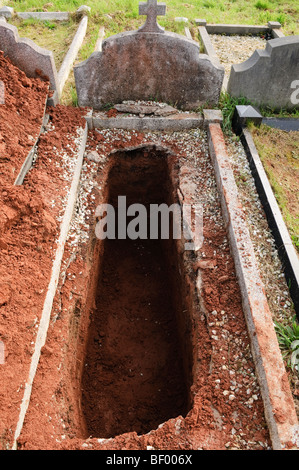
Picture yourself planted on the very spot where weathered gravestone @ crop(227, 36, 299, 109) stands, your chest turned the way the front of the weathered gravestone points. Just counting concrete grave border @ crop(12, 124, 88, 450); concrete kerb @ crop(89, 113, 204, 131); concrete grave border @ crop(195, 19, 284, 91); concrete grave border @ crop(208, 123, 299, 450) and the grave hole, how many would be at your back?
1

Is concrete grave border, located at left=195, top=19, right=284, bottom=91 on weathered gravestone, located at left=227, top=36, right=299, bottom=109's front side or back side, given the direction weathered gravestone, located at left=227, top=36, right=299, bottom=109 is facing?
on the back side

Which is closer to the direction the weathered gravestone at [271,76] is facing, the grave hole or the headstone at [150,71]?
the grave hole

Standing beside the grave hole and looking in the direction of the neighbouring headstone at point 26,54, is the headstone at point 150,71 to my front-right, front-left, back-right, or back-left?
front-right

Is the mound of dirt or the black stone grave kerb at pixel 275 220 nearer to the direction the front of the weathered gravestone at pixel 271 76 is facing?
the black stone grave kerb

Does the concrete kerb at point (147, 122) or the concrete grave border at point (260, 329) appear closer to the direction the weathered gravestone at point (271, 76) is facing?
the concrete grave border

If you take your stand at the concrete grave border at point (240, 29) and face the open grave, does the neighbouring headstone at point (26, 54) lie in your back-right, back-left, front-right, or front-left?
front-right

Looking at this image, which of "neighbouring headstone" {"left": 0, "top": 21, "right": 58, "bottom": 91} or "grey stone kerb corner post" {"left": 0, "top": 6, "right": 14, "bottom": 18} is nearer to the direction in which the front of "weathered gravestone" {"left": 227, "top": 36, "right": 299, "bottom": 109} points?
the neighbouring headstone

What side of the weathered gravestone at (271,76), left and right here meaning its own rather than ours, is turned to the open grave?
front

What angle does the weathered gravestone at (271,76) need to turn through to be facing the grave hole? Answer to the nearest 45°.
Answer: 0° — it already faces it

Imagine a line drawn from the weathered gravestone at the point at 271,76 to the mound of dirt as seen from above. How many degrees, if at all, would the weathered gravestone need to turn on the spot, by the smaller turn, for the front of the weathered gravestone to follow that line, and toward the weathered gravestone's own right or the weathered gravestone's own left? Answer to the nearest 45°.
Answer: approximately 45° to the weathered gravestone's own right

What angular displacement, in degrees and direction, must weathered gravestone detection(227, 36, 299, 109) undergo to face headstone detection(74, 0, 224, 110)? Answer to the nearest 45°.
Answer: approximately 45° to its right

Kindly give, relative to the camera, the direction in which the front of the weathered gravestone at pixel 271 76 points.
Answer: facing the viewer

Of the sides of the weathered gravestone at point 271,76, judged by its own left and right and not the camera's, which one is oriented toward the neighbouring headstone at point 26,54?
right
